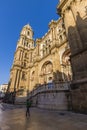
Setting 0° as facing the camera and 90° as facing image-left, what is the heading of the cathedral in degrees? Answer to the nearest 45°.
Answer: approximately 45°
